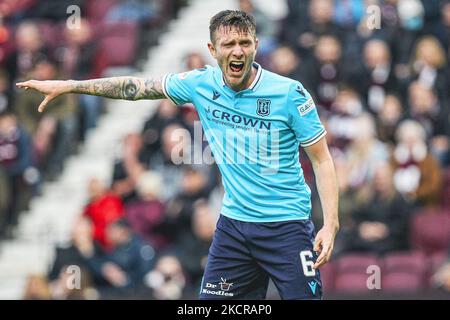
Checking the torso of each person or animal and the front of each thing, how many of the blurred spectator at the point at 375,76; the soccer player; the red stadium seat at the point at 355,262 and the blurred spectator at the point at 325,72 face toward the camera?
4

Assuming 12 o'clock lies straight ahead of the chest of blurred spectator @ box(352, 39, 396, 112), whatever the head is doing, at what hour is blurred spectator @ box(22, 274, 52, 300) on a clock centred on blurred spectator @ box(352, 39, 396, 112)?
blurred spectator @ box(22, 274, 52, 300) is roughly at 2 o'clock from blurred spectator @ box(352, 39, 396, 112).

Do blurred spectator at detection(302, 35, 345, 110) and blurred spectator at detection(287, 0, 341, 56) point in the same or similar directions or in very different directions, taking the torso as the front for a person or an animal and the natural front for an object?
same or similar directions

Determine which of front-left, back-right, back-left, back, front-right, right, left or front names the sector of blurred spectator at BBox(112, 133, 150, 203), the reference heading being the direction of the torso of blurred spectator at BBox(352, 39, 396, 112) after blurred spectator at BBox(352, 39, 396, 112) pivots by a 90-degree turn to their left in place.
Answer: back

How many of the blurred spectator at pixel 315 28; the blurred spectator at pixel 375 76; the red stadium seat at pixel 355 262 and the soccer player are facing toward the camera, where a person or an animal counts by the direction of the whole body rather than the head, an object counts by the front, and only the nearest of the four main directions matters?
4

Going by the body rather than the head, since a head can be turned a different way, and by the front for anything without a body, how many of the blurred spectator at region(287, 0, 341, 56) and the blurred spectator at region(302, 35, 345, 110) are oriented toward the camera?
2

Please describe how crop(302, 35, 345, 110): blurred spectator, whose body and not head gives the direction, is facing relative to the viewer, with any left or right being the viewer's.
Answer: facing the viewer

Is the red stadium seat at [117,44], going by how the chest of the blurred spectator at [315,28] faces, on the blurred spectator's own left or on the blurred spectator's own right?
on the blurred spectator's own right

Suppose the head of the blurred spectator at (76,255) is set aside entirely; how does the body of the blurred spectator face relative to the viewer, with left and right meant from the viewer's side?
facing the viewer and to the right of the viewer

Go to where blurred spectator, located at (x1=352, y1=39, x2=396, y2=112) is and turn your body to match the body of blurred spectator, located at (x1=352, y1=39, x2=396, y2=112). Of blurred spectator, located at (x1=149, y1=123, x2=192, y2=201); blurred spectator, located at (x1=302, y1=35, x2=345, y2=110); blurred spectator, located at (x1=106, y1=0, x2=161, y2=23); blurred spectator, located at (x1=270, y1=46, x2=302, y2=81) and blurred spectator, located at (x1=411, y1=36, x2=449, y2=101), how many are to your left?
1

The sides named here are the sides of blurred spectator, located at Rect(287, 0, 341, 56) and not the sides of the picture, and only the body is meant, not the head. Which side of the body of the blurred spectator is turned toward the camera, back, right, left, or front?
front
